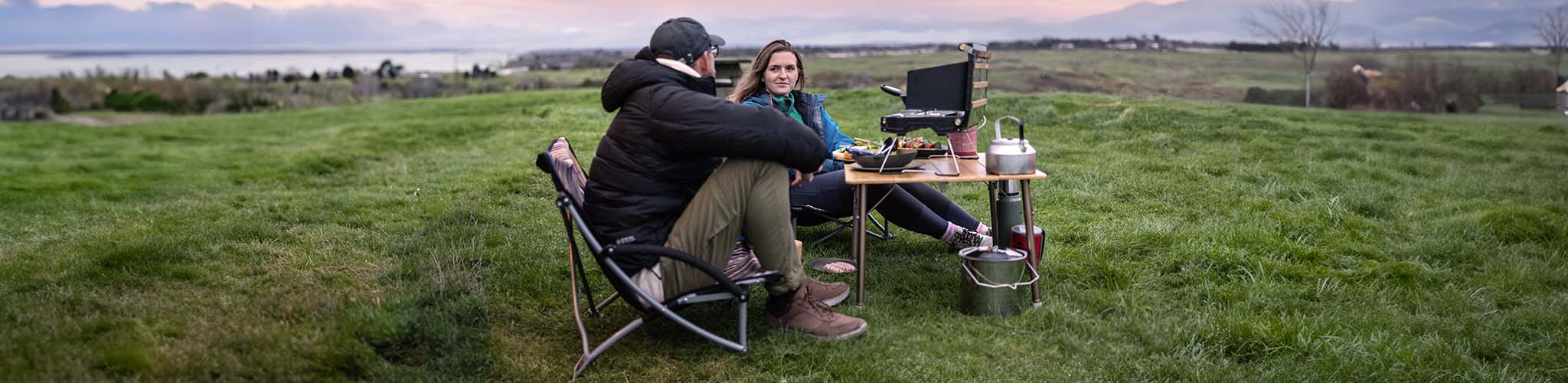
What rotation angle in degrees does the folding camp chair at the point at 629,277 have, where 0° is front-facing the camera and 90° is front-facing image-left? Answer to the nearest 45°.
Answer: approximately 270°

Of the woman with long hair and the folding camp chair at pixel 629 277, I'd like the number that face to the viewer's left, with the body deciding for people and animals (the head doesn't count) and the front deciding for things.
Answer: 0

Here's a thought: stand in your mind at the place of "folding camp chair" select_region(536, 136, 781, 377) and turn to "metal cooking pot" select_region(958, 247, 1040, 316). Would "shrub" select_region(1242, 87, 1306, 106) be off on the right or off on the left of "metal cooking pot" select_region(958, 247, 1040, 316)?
left

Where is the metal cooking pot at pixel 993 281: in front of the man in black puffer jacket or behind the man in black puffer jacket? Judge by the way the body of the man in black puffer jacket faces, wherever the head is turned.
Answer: in front

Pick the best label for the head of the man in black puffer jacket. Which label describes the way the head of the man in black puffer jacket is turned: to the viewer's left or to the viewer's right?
to the viewer's right

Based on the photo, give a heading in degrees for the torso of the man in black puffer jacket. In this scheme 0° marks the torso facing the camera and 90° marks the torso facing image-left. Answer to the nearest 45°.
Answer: approximately 270°

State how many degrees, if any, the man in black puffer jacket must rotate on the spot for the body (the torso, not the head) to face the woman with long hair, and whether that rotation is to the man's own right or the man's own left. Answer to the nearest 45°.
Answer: approximately 90° to the man's own left

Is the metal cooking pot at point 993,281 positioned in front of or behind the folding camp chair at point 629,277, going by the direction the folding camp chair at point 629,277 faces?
in front
